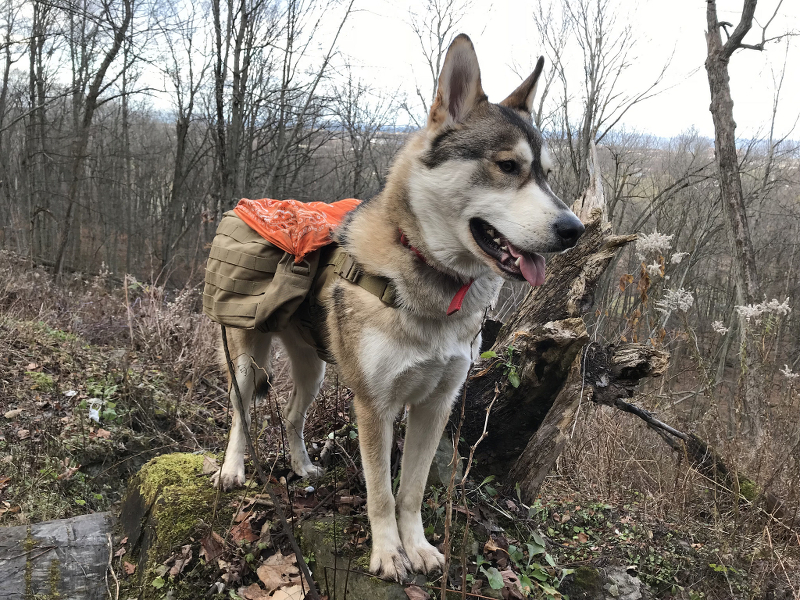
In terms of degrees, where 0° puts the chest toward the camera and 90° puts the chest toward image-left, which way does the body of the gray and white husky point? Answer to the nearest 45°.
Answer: approximately 315°

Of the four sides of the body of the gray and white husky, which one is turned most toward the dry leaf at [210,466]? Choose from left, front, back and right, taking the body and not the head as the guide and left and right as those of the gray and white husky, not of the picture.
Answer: back

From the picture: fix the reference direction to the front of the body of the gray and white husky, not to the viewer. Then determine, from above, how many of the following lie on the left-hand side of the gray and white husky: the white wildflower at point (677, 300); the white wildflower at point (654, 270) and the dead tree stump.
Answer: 3

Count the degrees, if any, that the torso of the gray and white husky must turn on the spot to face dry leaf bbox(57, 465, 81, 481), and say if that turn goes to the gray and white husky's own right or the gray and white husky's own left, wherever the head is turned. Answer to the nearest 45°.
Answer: approximately 180°

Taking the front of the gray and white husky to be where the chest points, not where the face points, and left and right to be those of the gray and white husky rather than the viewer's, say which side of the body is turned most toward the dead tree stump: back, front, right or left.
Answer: left

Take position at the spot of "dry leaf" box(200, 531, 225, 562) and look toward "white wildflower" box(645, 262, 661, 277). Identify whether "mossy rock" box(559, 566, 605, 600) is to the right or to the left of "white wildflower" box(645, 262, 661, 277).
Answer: right
